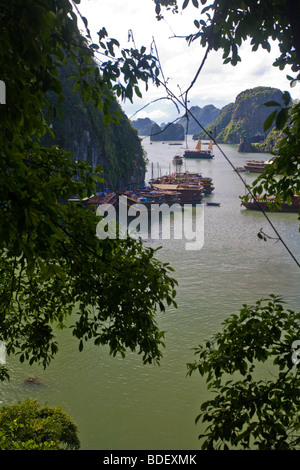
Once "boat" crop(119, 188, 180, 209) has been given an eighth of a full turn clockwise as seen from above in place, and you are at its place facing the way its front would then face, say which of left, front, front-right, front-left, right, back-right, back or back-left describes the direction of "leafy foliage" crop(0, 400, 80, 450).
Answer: back-left

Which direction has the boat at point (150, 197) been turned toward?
to the viewer's left

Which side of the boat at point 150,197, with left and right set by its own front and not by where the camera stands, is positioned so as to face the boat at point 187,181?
right
